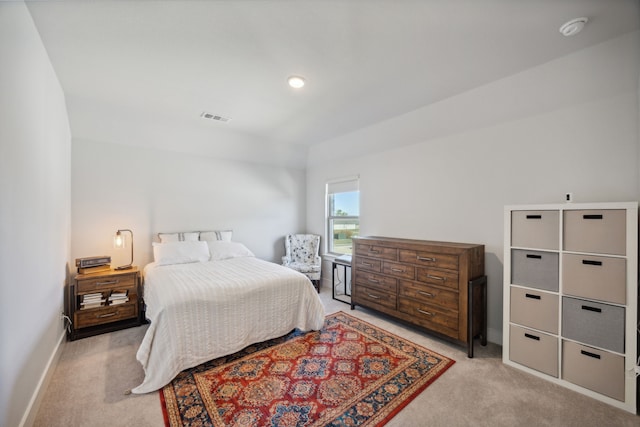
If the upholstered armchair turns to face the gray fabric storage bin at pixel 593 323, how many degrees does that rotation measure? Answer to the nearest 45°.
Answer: approximately 45° to its left

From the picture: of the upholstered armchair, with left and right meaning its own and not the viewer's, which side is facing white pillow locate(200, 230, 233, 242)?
right

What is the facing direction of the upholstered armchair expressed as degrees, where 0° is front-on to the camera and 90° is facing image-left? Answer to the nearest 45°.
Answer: approximately 0°

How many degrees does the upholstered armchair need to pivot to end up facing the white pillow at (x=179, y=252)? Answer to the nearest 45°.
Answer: approximately 45° to its right

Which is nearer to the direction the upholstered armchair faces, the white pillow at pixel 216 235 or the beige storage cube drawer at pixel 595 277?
the beige storage cube drawer

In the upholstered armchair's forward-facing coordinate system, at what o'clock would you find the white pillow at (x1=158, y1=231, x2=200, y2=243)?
The white pillow is roughly at 2 o'clock from the upholstered armchair.

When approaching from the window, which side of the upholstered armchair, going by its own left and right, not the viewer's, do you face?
left

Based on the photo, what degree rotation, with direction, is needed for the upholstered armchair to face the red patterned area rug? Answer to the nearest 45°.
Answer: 0° — it already faces it

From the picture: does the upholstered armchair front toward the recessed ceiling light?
yes

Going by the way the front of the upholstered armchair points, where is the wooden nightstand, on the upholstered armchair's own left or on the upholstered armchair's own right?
on the upholstered armchair's own right
